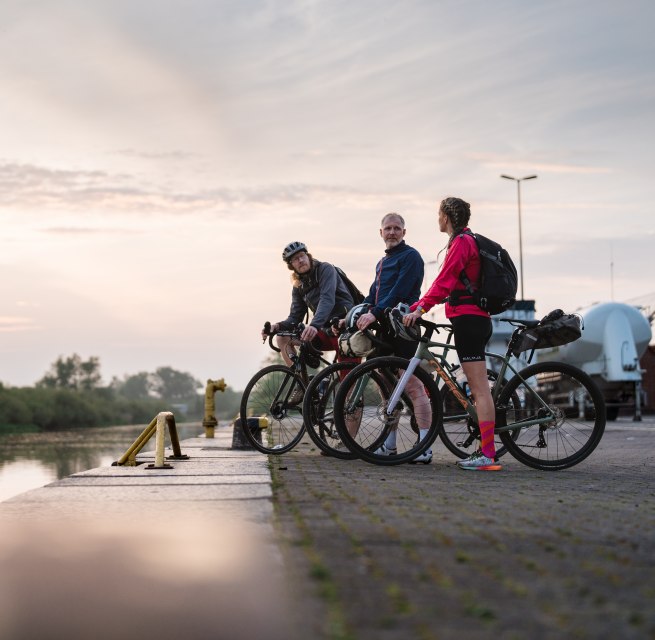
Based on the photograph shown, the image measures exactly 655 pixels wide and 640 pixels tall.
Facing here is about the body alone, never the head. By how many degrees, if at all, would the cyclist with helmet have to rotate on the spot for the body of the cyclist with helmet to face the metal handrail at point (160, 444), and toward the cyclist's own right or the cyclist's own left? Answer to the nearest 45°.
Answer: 0° — they already face it

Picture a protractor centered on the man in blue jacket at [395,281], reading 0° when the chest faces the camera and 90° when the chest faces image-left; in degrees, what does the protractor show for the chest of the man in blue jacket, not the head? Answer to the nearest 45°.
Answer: approximately 45°

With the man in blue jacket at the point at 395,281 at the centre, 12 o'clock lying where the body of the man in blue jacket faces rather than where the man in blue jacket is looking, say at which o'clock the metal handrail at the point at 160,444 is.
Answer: The metal handrail is roughly at 1 o'clock from the man in blue jacket.

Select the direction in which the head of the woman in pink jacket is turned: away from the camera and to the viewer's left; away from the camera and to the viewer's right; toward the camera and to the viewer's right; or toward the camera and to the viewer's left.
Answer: away from the camera and to the viewer's left

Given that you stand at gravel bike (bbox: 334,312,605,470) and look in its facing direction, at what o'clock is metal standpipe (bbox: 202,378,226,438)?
The metal standpipe is roughly at 2 o'clock from the gravel bike.

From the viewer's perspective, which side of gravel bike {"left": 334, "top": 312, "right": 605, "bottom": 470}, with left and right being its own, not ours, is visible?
left

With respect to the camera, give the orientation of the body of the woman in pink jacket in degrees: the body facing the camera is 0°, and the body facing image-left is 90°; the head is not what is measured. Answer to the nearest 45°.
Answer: approximately 90°

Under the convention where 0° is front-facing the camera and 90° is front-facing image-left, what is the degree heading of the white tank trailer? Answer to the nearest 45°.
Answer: approximately 315°
